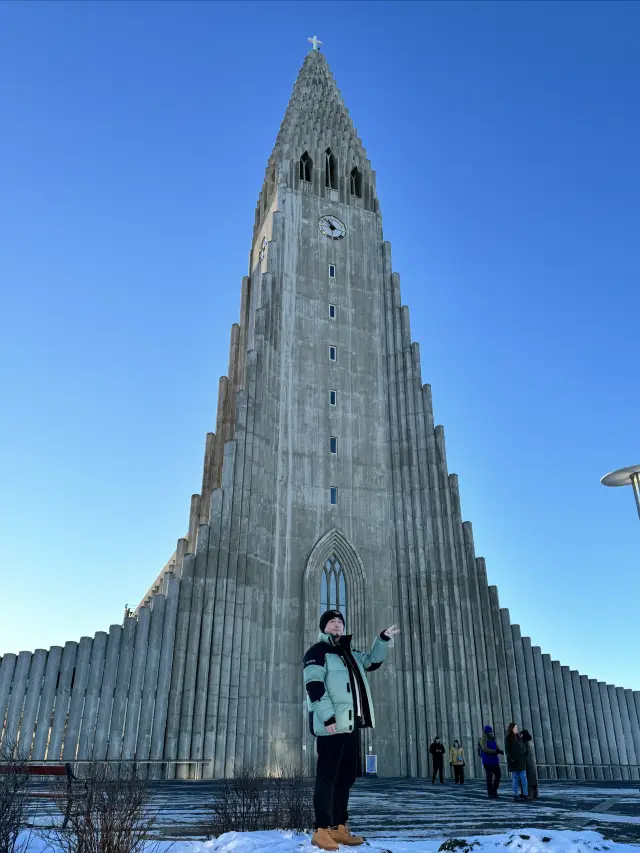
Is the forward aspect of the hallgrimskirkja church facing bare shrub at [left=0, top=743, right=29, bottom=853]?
yes

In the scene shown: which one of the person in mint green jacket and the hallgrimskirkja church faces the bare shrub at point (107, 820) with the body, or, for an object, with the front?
the hallgrimskirkja church

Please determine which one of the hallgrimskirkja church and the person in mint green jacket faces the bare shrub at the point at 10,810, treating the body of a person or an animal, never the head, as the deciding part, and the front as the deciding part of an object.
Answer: the hallgrimskirkja church

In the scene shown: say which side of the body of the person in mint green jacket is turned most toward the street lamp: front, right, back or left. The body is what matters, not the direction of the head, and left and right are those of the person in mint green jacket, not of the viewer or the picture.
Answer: left

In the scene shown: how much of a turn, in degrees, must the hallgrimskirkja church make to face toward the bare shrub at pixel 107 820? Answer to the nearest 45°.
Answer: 0° — it already faces it

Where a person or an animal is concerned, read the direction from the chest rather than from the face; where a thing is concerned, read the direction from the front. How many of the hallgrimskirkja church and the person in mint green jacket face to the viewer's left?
0

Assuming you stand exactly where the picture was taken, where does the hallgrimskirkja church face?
facing the viewer

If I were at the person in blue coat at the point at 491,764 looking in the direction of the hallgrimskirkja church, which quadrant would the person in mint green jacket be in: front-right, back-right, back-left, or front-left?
back-left

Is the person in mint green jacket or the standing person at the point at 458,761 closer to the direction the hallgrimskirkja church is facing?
the person in mint green jacket

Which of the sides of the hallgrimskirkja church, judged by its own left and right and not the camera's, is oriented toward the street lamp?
front

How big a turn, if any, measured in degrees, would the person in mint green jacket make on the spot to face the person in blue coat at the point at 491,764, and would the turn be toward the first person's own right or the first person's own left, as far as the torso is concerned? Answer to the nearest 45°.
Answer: approximately 135° to the first person's own left

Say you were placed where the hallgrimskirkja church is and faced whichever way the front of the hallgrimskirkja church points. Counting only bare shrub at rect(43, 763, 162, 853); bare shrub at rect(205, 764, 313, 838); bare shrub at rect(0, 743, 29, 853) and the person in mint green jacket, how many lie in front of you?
4

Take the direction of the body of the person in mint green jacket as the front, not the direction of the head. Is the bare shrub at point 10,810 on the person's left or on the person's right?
on the person's right
